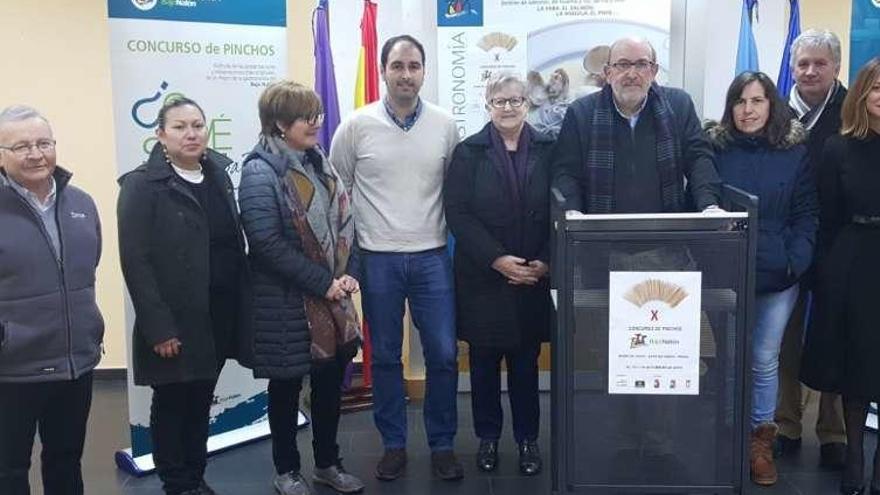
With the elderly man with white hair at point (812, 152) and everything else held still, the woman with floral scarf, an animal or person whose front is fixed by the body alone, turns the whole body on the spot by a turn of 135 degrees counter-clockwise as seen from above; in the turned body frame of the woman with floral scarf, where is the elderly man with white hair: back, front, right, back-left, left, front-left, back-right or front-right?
right

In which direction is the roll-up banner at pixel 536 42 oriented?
toward the camera

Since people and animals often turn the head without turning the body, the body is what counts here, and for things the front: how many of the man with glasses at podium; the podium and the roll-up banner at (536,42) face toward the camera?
3

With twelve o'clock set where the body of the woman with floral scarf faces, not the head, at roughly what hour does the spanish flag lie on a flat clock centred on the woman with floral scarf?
The spanish flag is roughly at 8 o'clock from the woman with floral scarf.

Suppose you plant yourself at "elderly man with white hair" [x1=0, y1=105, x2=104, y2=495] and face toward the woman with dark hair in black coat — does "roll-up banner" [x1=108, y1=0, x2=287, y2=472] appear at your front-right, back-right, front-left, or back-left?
front-left

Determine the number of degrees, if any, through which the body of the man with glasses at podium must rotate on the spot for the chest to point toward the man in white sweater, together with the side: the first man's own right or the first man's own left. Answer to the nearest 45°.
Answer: approximately 90° to the first man's own right

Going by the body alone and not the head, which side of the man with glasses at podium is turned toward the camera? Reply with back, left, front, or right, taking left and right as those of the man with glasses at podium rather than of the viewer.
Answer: front

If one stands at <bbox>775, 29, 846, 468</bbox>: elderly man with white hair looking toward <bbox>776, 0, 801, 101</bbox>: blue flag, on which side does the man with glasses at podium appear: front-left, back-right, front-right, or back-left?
back-left

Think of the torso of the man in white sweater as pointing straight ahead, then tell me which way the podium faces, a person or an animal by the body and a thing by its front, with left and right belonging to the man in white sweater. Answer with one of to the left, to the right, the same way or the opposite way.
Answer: the same way

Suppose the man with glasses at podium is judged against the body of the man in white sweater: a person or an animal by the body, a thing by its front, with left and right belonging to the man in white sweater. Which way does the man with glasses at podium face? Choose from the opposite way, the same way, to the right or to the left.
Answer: the same way

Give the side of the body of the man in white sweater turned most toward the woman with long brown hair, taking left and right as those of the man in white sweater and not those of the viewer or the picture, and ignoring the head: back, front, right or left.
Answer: left

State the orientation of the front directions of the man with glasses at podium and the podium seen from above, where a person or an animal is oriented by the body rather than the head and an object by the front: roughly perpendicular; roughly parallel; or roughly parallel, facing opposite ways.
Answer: roughly parallel

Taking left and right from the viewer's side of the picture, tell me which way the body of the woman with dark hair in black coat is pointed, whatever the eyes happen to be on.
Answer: facing the viewer and to the right of the viewer

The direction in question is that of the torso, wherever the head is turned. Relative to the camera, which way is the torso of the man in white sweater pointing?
toward the camera
